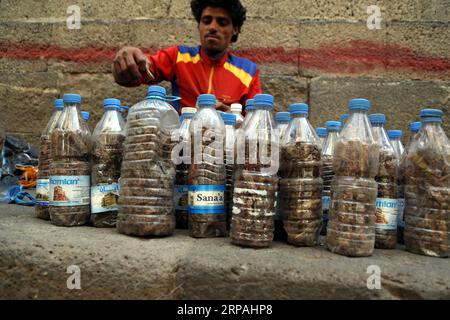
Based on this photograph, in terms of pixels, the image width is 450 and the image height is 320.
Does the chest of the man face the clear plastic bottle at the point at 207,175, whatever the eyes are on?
yes

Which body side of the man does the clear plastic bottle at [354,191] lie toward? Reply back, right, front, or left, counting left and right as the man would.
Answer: front

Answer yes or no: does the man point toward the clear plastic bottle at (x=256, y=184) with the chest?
yes

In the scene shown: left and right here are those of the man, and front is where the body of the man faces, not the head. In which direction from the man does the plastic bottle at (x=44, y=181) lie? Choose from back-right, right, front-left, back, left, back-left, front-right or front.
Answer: front-right

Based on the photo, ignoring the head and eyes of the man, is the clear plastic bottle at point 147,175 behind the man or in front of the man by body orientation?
in front

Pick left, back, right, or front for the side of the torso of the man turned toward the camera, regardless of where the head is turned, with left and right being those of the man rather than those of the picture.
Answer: front

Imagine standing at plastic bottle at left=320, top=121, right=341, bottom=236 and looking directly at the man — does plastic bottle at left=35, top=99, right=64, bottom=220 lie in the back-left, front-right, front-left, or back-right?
front-left

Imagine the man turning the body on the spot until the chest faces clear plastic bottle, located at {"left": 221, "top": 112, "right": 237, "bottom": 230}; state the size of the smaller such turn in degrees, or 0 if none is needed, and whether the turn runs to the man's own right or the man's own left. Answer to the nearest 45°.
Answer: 0° — they already face it

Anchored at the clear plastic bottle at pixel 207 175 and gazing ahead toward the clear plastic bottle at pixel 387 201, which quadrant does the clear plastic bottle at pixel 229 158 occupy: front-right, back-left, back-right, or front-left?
front-left

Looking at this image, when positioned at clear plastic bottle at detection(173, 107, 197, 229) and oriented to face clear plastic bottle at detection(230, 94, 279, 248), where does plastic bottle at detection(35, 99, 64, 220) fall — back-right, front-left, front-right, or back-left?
back-right

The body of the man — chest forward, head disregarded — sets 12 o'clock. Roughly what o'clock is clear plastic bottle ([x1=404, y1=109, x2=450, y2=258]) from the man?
The clear plastic bottle is roughly at 11 o'clock from the man.

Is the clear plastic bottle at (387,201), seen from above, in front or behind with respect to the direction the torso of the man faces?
in front

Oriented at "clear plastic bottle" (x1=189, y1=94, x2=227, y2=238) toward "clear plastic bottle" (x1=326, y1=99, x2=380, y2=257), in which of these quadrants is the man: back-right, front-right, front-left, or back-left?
back-left
